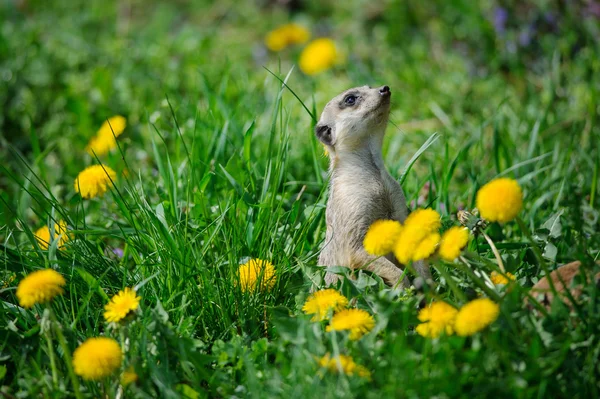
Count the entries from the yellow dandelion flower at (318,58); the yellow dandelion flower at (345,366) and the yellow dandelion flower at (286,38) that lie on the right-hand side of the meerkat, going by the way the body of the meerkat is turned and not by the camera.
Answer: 1

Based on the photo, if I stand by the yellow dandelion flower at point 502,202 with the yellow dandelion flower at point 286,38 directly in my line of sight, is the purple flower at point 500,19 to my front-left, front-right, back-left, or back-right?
front-right

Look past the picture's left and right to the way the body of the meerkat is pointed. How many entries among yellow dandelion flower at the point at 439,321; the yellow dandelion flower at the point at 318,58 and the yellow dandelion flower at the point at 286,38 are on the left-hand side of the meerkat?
2

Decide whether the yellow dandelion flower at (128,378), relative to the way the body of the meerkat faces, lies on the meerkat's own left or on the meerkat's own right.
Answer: on the meerkat's own right

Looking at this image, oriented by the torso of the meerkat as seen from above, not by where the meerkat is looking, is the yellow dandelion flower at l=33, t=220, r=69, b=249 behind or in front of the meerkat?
behind

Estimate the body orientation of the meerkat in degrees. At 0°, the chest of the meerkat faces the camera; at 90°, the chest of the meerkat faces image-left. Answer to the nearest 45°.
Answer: approximately 270°

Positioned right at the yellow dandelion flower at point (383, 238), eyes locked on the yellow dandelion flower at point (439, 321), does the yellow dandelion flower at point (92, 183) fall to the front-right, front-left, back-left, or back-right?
back-right
